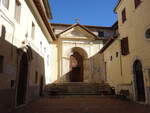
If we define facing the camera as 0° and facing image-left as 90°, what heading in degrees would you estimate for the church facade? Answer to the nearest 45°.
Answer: approximately 0°
